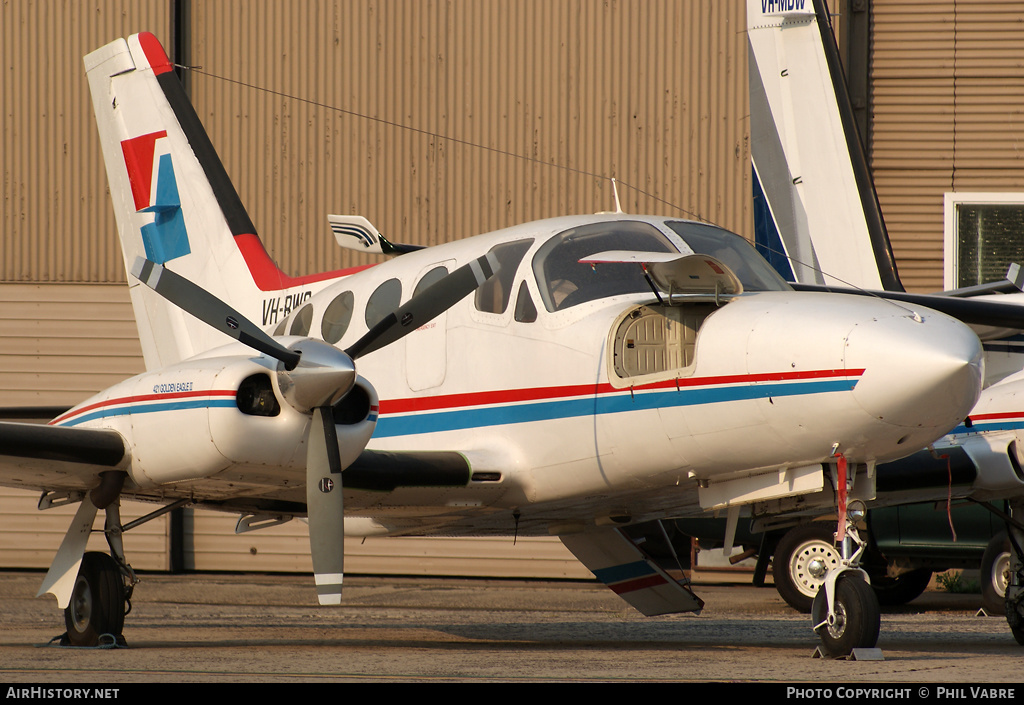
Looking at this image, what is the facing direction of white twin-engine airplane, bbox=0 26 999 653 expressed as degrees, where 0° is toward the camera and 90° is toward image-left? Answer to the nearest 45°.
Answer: approximately 315°

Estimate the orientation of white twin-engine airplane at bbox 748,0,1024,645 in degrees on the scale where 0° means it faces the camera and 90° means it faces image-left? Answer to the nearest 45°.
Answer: approximately 315°

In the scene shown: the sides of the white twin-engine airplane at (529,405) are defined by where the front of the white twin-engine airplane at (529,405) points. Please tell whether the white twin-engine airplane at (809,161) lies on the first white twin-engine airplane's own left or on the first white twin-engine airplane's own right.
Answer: on the first white twin-engine airplane's own left

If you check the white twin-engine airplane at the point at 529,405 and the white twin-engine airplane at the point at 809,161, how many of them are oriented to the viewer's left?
0

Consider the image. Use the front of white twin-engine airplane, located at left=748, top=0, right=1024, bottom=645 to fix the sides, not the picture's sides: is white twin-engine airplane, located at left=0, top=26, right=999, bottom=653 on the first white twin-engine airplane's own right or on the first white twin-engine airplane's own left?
on the first white twin-engine airplane's own right
